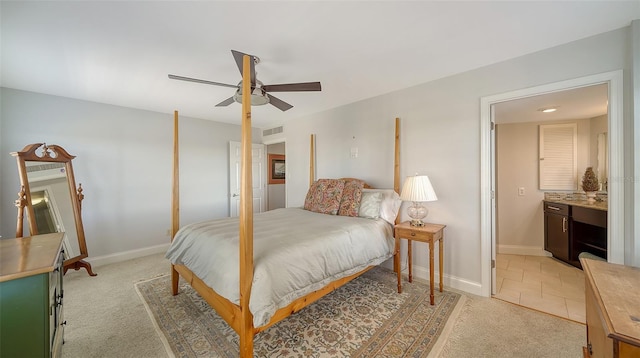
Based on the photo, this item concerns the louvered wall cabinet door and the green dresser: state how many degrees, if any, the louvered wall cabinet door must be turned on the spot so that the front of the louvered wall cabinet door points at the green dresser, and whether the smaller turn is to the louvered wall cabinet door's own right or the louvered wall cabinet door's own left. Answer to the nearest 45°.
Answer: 0° — it already faces it

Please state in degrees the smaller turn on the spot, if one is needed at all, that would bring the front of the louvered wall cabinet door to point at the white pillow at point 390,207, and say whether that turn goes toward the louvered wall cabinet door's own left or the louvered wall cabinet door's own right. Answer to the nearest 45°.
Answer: approximately 45° to the louvered wall cabinet door's own right

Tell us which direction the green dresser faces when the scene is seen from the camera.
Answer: facing to the right of the viewer

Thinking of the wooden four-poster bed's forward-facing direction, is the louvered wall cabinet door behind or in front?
behind

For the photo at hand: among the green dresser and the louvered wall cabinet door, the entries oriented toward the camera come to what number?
1

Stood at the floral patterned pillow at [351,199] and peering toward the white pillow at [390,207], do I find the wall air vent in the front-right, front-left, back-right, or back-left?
back-left

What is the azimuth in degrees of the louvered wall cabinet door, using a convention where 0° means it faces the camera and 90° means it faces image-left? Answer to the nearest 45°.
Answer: approximately 0°
